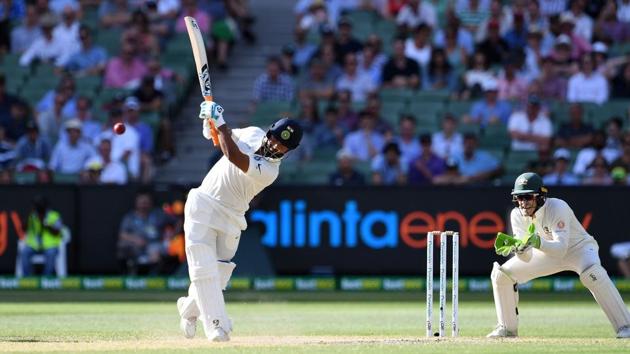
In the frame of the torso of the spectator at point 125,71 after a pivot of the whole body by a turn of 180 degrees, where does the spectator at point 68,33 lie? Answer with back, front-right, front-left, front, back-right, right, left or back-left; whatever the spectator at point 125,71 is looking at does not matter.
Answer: front-left

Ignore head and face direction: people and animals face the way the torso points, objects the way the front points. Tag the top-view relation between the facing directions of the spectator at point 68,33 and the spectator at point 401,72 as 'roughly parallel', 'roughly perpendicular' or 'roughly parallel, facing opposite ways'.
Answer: roughly parallel

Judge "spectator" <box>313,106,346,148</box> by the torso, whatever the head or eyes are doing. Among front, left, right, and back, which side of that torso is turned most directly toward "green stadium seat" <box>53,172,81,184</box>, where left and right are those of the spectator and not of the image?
right

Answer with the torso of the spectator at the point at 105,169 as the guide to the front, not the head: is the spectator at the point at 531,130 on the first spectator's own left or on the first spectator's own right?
on the first spectator's own left

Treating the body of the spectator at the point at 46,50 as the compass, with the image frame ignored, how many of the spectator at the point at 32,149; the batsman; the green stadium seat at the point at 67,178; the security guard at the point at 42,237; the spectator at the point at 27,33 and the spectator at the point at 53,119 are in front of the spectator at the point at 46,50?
5

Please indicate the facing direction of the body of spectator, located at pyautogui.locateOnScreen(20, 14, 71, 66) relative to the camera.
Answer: toward the camera

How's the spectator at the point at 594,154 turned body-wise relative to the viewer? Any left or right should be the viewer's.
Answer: facing the viewer

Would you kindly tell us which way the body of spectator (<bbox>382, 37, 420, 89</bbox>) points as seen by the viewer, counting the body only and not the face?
toward the camera

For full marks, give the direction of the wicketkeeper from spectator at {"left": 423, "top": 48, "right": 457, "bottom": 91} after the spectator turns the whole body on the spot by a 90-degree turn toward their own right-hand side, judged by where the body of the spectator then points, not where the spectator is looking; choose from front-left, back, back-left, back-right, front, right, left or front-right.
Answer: left

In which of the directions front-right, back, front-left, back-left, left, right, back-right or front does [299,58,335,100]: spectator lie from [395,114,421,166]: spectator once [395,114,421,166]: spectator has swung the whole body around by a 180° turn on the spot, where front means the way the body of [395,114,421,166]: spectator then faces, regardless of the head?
front-left

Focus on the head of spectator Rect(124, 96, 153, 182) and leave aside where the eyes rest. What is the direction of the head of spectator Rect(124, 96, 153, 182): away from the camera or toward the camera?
toward the camera

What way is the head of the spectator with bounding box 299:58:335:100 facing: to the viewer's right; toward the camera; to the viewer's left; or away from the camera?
toward the camera

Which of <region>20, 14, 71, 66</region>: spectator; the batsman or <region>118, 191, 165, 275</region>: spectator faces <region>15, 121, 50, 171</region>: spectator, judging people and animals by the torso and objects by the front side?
<region>20, 14, 71, 66</region>: spectator

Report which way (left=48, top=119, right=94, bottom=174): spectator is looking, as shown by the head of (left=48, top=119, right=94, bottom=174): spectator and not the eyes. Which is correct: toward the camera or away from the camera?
toward the camera

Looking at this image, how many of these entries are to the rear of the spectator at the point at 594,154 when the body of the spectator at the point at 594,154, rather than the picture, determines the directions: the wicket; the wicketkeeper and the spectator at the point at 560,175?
0

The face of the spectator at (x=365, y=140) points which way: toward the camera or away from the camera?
toward the camera

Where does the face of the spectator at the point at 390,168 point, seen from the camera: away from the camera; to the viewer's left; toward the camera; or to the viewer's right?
toward the camera
